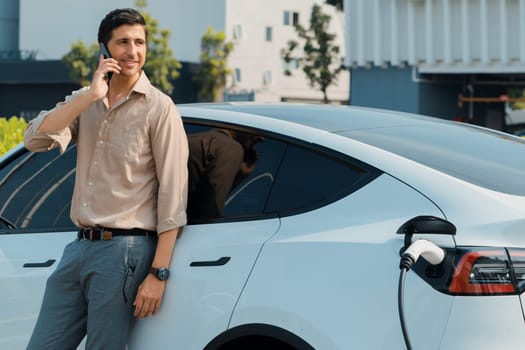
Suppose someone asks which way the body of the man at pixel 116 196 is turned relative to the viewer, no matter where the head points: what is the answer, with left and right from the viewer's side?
facing the viewer and to the left of the viewer

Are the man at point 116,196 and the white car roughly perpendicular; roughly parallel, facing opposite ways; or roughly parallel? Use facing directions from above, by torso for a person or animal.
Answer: roughly perpendicular

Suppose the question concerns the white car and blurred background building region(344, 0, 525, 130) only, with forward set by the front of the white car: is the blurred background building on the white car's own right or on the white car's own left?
on the white car's own right

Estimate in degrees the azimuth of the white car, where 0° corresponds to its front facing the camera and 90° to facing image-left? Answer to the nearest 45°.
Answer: approximately 135°
